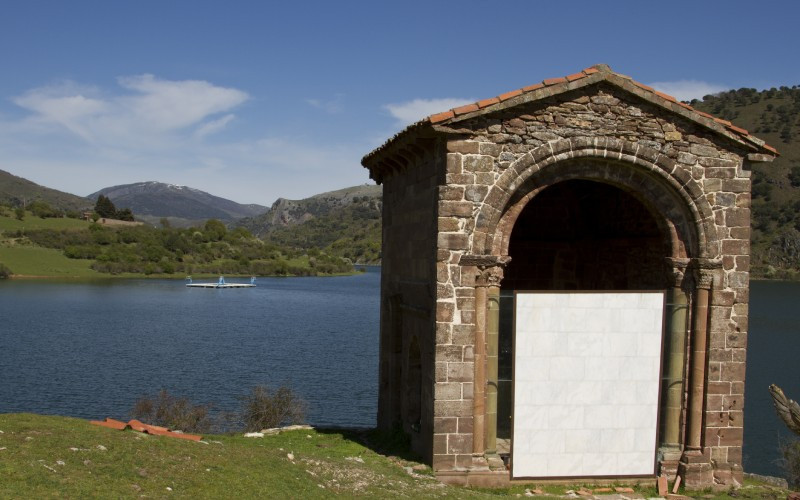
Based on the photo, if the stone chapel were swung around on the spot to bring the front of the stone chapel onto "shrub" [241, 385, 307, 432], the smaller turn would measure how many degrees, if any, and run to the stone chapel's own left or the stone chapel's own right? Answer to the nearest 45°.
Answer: approximately 135° to the stone chapel's own right

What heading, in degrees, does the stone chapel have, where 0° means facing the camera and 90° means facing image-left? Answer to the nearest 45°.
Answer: approximately 0°

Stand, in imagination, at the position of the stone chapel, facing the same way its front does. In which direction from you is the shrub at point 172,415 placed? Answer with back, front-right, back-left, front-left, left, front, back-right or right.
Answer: back-right
